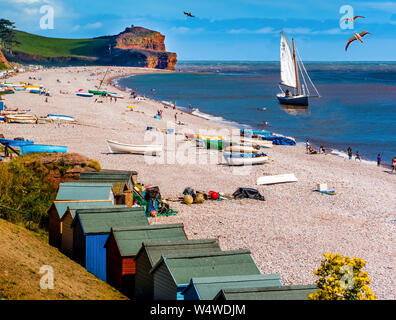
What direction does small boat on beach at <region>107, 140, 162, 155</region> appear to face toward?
to the viewer's left

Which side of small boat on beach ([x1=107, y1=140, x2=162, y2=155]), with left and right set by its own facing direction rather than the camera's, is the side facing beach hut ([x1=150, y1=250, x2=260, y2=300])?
left

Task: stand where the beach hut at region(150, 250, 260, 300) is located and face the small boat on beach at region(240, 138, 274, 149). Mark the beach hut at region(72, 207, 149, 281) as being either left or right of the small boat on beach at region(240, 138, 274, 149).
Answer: left
